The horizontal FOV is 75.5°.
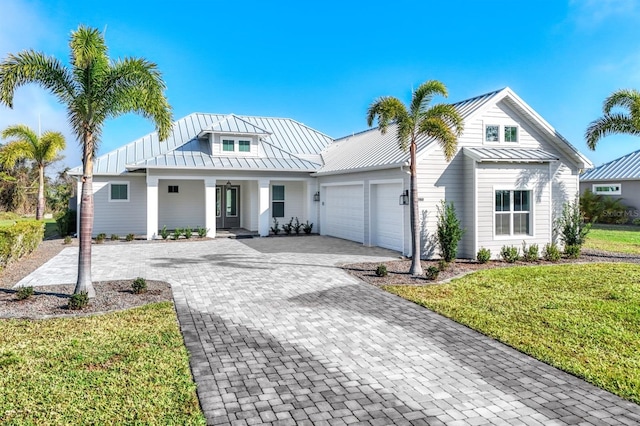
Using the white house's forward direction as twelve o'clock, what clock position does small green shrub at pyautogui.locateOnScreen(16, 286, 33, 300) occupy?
The small green shrub is roughly at 1 o'clock from the white house.

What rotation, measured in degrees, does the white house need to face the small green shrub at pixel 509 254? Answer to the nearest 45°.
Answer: approximately 45° to its left

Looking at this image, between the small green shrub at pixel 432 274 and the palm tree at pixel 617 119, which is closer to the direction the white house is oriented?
the small green shrub

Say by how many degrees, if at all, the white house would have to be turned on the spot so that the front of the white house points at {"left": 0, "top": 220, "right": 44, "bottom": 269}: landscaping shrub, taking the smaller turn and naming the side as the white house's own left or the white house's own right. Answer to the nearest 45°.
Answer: approximately 45° to the white house's own right

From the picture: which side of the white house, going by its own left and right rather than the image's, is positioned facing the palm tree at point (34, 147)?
right

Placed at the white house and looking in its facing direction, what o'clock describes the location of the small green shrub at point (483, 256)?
The small green shrub is roughly at 11 o'clock from the white house.

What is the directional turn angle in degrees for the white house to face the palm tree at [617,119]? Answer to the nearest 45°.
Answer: approximately 90° to its left

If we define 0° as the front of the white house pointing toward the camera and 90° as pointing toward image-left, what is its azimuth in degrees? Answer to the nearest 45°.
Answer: approximately 0°

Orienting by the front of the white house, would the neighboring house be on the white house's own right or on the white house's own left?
on the white house's own left
